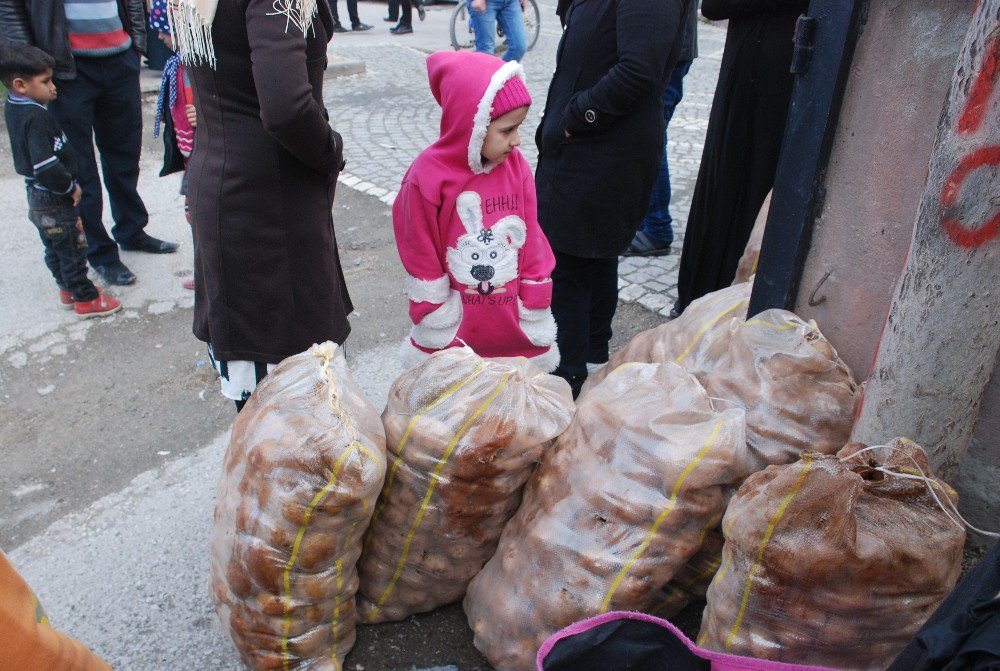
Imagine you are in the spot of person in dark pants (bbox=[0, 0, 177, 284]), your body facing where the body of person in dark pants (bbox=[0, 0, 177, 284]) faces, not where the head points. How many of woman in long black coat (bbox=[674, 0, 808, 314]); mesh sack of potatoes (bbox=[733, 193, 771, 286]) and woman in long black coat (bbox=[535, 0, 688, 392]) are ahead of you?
3

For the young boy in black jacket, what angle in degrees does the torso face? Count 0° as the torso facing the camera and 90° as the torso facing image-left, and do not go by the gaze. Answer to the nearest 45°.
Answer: approximately 270°

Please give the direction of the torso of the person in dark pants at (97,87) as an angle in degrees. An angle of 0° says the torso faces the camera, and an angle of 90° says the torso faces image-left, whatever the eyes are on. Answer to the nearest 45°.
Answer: approximately 315°

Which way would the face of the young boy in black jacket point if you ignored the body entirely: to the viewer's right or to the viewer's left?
to the viewer's right

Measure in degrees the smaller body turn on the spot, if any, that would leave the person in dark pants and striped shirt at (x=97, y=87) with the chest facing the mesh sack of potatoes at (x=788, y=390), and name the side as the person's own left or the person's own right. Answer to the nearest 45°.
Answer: approximately 45° to the person's own right

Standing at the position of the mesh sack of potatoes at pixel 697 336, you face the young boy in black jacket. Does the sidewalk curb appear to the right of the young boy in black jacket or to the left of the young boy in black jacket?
right

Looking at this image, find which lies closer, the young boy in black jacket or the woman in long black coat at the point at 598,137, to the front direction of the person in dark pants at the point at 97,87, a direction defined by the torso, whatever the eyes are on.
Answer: the woman in long black coat

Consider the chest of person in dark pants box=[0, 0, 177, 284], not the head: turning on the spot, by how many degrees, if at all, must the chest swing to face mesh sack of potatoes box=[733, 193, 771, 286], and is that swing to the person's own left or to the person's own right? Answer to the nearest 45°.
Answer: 0° — they already face it
